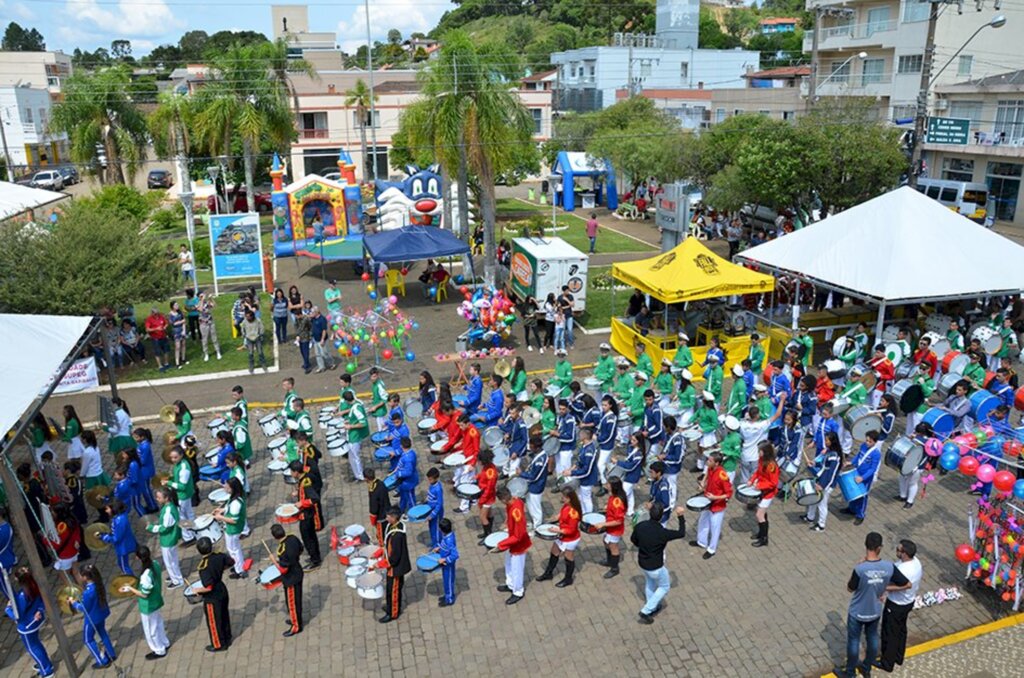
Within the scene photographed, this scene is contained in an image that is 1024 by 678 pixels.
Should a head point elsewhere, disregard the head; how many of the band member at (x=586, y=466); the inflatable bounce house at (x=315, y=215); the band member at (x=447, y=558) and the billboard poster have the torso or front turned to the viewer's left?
2

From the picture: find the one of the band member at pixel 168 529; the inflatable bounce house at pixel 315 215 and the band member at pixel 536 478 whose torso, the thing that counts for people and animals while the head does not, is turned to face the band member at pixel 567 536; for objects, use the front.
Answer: the inflatable bounce house

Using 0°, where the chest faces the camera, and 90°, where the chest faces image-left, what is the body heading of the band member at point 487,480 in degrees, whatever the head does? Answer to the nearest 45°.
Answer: approximately 90°

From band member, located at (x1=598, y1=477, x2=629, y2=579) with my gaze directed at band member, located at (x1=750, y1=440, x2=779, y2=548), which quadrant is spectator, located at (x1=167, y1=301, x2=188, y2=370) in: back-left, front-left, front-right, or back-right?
back-left

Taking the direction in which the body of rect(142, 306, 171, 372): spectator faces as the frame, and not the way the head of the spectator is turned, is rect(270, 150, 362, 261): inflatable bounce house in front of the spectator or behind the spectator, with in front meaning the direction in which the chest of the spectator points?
behind

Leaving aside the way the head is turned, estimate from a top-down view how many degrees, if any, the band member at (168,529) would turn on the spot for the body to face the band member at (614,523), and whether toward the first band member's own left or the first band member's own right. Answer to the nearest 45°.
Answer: approximately 135° to the first band member's own left

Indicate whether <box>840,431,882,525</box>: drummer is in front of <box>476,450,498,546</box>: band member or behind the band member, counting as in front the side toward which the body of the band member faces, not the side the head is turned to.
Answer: behind

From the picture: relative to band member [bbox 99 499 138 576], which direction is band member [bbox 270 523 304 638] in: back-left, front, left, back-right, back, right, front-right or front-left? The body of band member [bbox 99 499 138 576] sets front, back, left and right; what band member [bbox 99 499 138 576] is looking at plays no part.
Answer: back-left

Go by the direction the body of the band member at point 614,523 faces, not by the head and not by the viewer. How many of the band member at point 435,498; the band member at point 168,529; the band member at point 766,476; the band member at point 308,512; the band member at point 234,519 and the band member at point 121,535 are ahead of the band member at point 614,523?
5

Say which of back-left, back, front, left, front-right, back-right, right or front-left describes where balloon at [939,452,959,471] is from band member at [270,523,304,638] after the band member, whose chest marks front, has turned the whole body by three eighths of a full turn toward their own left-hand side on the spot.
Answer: front-left

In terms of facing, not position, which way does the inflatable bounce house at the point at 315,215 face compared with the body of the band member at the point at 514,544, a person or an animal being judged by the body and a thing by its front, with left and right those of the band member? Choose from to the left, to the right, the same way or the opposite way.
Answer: to the left

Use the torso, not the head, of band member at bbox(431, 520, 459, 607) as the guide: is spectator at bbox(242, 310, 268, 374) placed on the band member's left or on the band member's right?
on the band member's right

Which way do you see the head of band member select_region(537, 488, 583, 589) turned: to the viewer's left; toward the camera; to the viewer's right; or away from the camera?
to the viewer's left

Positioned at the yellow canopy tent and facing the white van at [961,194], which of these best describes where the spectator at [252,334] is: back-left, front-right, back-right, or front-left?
back-left
